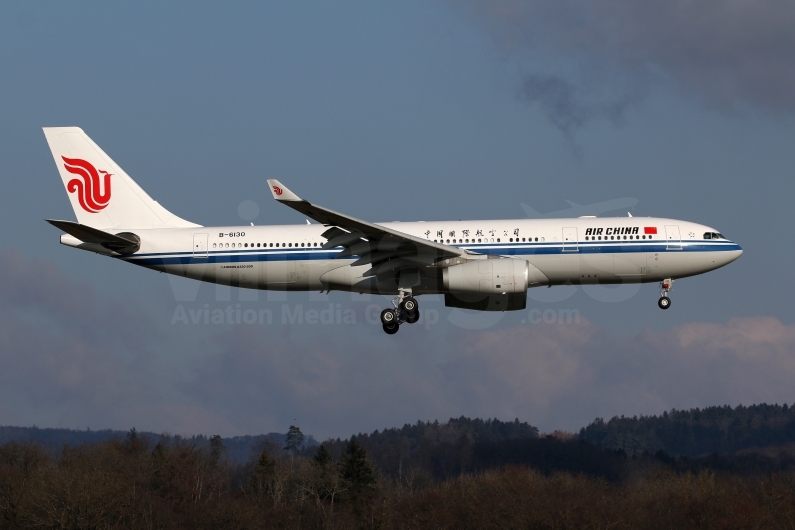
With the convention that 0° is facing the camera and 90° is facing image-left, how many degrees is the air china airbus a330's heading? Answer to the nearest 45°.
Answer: approximately 270°
